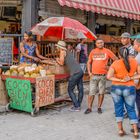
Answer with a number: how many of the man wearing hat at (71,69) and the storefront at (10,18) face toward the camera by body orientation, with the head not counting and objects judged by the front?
1

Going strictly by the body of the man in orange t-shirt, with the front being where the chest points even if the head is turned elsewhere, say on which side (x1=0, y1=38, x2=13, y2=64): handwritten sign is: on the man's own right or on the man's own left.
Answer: on the man's own right

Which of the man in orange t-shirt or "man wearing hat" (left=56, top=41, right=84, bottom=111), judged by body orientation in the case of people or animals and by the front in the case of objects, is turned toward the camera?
the man in orange t-shirt

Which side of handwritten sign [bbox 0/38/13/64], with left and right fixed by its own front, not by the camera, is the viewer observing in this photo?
front

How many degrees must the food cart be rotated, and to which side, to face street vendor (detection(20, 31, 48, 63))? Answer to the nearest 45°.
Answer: approximately 135° to its right

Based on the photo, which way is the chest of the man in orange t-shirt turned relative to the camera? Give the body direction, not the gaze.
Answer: toward the camera

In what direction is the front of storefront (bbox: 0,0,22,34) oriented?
toward the camera

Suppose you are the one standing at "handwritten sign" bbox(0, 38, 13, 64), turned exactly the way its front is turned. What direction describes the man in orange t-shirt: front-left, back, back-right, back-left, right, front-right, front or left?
front-left

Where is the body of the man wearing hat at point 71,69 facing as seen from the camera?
to the viewer's left

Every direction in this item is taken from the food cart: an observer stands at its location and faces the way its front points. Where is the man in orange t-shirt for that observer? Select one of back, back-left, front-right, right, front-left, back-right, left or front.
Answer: back-left

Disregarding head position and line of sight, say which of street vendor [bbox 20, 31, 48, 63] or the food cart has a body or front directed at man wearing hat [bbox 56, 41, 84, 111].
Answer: the street vendor

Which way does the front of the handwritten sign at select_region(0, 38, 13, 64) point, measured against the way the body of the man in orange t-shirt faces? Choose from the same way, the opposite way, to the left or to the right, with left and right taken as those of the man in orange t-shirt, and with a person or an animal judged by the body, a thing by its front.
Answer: the same way

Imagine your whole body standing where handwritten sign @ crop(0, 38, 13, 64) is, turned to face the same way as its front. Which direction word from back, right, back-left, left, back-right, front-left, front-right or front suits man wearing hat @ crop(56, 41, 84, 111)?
front-left

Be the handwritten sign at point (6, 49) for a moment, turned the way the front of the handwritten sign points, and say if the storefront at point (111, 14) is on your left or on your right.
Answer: on your left
